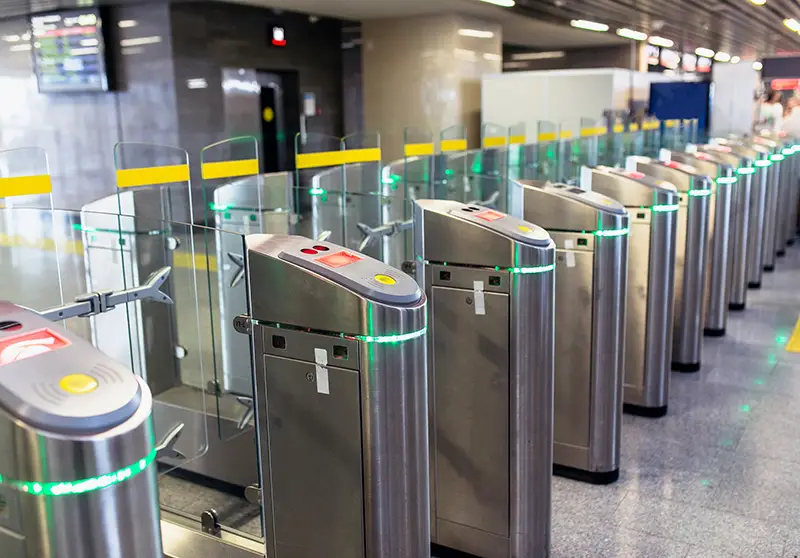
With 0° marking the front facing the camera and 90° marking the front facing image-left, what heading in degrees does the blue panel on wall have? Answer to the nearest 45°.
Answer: approximately 0°

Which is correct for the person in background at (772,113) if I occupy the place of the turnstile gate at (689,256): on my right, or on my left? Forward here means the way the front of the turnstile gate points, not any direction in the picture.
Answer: on my left

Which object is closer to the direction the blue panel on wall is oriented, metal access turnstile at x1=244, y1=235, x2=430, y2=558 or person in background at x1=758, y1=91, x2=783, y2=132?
the metal access turnstile

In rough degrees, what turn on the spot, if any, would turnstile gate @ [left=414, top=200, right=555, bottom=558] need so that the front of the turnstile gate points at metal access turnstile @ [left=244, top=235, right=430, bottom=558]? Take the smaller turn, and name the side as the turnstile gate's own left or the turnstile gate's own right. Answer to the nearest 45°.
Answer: approximately 90° to the turnstile gate's own right

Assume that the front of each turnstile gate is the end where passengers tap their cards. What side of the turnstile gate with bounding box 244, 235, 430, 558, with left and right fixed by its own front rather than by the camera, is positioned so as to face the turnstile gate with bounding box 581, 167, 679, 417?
left

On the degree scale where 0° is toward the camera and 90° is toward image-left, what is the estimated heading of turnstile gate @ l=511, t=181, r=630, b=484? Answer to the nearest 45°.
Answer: approximately 315°

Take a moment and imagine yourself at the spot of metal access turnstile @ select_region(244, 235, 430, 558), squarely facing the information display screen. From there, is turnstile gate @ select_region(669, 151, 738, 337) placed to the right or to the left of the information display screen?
right
